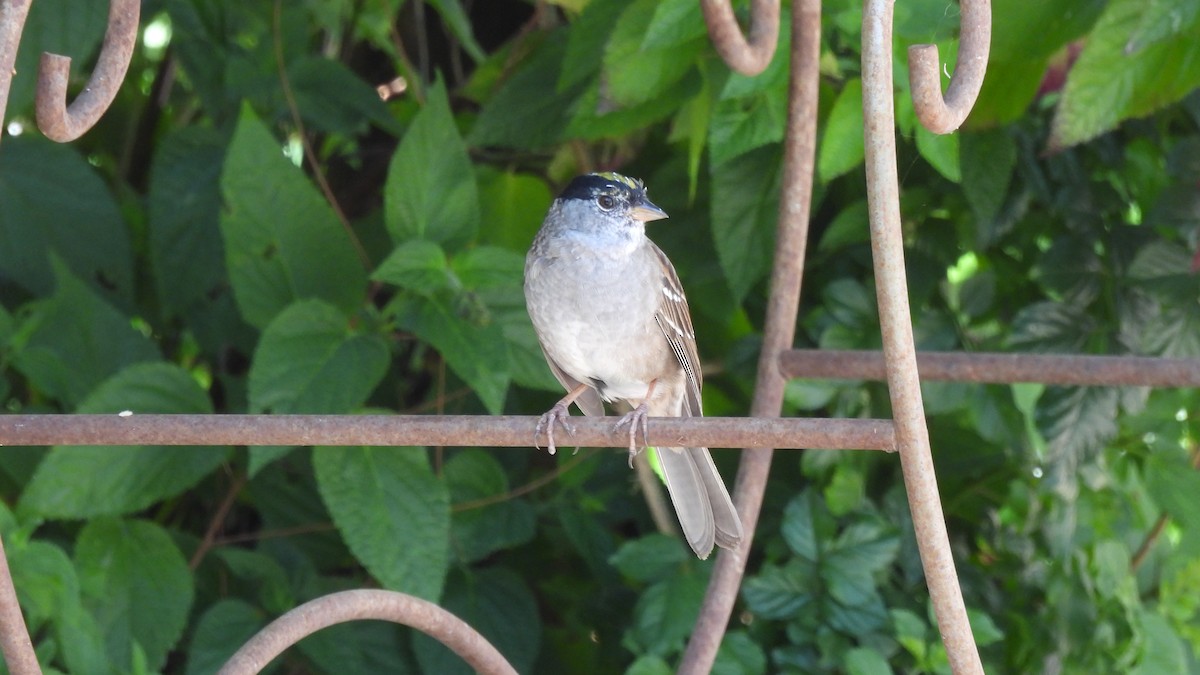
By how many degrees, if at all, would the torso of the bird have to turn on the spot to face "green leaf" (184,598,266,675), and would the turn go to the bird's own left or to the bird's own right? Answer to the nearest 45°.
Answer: approximately 45° to the bird's own right

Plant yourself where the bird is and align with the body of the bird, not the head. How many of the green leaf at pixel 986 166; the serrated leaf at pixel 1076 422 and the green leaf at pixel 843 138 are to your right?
0

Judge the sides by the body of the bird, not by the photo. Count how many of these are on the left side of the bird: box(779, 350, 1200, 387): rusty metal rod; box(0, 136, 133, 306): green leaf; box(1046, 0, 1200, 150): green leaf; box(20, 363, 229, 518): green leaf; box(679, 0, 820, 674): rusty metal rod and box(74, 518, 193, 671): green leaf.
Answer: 3

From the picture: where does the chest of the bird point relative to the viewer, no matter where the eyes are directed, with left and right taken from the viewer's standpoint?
facing the viewer and to the left of the viewer

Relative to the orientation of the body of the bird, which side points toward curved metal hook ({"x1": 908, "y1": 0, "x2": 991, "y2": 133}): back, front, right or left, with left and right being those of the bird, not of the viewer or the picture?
left

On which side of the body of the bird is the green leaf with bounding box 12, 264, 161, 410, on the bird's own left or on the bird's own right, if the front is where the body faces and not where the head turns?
on the bird's own right

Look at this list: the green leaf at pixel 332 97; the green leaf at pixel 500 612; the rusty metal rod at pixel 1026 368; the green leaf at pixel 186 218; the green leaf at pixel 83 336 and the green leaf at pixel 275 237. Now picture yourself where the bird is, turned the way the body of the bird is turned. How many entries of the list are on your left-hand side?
1

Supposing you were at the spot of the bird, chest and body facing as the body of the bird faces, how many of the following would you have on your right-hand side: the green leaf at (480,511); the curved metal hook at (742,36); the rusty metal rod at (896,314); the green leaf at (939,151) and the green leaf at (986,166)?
1

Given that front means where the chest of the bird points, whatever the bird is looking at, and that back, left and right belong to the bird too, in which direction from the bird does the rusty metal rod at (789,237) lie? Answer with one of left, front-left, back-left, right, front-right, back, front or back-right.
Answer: left
